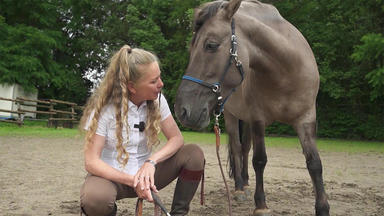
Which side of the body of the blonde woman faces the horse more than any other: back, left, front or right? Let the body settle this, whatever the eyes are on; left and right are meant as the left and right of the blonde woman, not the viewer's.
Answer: left

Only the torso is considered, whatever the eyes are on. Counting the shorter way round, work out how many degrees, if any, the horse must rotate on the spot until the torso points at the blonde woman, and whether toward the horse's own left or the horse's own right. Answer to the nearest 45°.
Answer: approximately 45° to the horse's own right

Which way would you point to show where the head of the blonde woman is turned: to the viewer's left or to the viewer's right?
to the viewer's right

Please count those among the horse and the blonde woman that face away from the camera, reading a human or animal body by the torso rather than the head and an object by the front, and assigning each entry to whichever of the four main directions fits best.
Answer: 0

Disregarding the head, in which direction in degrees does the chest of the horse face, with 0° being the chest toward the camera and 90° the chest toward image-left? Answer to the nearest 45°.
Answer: approximately 0°
